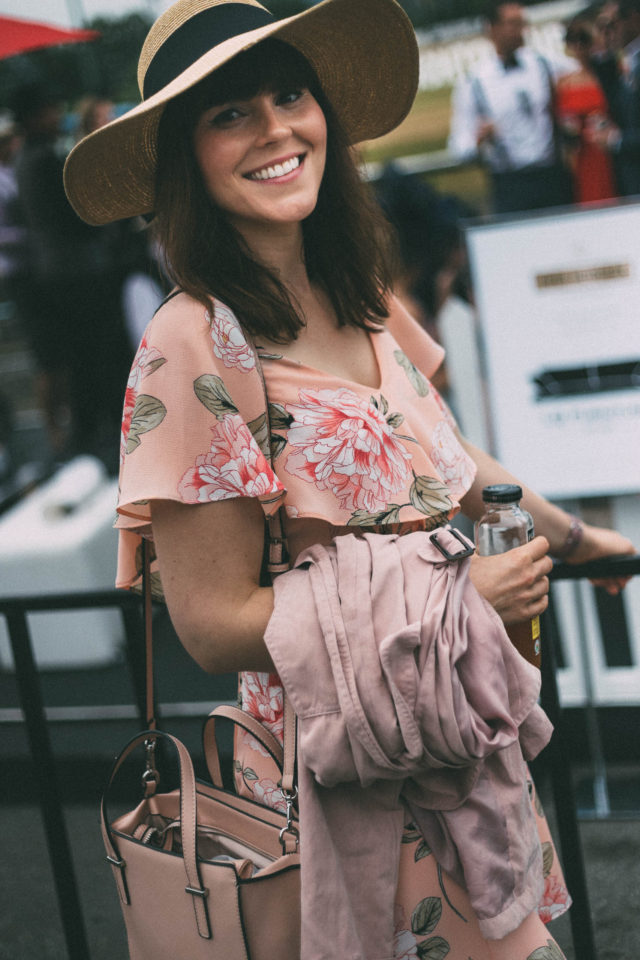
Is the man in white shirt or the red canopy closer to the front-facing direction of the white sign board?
the red canopy

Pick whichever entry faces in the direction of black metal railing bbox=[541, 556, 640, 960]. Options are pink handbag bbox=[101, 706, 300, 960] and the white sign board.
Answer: the white sign board

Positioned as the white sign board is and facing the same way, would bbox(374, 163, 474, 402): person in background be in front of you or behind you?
behind

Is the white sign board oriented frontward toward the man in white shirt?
no

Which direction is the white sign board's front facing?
toward the camera

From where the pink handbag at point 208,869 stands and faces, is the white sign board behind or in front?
behind

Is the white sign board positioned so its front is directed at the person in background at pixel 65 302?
no

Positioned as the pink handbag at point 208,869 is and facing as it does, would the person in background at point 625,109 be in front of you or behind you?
behind

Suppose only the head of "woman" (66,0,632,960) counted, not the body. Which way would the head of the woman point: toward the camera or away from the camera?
toward the camera

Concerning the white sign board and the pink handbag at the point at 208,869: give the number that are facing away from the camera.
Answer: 0

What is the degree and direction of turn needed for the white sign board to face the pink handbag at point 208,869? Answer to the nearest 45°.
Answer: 0° — it already faces it

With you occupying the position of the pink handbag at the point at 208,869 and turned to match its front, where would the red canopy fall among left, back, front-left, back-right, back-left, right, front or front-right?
back-right

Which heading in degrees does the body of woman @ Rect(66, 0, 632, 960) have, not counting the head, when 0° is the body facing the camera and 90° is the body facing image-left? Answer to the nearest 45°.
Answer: approximately 315°

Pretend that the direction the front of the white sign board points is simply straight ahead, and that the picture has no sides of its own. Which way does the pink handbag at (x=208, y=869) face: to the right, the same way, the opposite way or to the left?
the same way

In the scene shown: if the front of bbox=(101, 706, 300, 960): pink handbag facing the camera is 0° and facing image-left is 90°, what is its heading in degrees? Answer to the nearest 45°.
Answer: approximately 45°

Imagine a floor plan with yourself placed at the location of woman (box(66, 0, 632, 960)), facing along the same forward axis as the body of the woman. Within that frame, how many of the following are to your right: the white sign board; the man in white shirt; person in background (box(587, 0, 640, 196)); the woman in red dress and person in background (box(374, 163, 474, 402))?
0

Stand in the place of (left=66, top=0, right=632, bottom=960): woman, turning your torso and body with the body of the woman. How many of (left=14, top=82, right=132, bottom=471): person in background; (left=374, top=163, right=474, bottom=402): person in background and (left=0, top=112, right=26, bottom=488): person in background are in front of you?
0

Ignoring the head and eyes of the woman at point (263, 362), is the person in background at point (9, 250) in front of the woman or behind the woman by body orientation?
behind
